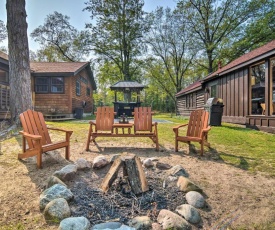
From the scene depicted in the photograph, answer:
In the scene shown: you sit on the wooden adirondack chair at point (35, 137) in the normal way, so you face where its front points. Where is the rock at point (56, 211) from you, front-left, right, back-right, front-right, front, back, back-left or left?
front-right

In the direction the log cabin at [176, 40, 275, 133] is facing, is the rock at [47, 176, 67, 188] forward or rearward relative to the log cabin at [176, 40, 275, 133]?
forward

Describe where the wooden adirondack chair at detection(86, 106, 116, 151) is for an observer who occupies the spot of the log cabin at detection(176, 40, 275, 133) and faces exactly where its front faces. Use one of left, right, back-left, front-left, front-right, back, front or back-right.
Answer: front

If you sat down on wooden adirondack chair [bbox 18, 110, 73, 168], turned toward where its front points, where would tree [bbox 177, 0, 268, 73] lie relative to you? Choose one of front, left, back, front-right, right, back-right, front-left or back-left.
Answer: left

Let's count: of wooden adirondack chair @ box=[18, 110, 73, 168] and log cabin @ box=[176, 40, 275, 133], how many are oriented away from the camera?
0

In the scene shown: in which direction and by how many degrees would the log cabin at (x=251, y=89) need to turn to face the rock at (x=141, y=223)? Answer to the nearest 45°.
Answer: approximately 45° to its left

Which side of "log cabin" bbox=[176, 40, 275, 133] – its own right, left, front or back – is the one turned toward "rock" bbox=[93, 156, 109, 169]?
front

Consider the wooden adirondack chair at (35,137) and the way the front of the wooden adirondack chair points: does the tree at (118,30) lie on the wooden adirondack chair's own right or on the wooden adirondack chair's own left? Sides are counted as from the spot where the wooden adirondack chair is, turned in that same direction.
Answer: on the wooden adirondack chair's own left

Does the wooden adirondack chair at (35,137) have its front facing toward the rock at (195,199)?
yes

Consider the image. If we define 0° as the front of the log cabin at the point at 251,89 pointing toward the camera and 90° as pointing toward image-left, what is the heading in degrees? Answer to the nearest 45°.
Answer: approximately 45°

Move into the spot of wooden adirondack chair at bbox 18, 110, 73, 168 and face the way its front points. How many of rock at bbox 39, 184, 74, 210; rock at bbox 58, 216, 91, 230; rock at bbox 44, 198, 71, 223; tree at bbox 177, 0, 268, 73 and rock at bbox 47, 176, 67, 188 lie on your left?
1

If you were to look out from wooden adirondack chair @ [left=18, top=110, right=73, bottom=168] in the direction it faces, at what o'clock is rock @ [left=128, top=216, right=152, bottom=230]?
The rock is roughly at 1 o'clock from the wooden adirondack chair.

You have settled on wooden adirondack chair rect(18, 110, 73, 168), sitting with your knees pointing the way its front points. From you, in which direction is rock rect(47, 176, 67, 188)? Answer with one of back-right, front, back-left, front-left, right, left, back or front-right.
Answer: front-right

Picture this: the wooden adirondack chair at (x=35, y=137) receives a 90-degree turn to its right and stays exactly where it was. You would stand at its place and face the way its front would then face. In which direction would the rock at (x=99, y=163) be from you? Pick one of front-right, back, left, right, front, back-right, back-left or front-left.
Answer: left

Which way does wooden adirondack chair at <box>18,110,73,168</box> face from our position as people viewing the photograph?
facing the viewer and to the right of the viewer

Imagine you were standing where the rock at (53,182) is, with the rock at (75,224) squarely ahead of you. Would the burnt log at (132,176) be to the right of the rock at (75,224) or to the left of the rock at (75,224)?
left

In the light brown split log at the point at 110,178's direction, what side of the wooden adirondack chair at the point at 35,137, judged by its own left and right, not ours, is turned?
front

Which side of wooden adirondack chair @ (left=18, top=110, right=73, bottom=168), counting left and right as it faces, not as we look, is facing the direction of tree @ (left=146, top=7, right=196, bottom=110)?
left
